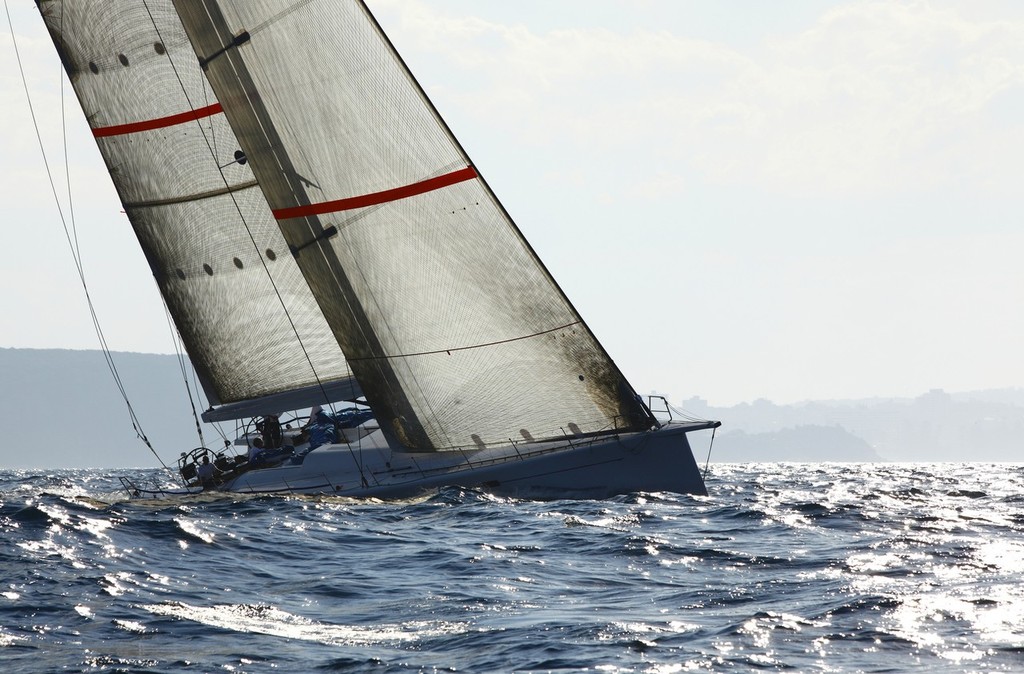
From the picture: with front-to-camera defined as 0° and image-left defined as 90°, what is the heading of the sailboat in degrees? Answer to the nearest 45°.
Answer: approximately 315°
